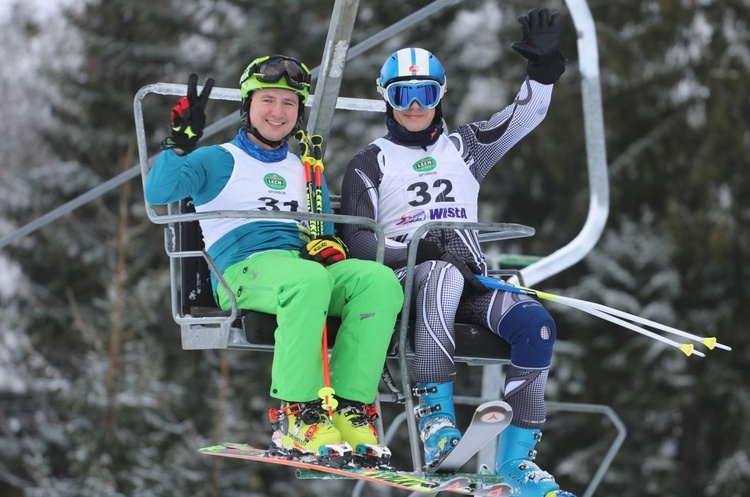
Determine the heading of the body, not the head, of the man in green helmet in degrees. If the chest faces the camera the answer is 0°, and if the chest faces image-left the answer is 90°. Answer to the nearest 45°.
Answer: approximately 315°

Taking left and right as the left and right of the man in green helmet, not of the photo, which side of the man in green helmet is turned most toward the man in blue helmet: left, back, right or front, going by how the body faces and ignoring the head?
left

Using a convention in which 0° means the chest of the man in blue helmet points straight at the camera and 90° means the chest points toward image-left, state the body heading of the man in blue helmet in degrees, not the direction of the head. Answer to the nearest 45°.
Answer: approximately 0°

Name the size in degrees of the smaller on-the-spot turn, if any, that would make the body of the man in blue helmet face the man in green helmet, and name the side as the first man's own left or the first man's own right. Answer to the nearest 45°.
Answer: approximately 45° to the first man's own right
